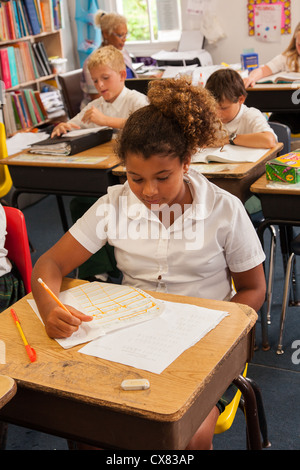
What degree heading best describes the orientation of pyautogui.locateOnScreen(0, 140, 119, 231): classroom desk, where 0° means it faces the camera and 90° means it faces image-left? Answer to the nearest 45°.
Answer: approximately 180°

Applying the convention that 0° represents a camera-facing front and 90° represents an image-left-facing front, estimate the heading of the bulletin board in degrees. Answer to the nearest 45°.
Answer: approximately 0°

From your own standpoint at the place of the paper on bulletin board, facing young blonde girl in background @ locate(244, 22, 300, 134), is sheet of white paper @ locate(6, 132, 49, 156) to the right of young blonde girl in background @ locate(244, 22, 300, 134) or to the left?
right

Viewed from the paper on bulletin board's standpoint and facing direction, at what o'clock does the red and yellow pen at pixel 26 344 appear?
The red and yellow pen is roughly at 12 o'clock from the paper on bulletin board.

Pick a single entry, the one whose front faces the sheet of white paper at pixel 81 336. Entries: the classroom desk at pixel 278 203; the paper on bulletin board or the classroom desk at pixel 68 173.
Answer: the paper on bulletin board

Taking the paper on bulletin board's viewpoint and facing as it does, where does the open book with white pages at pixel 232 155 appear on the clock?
The open book with white pages is roughly at 12 o'clock from the paper on bulletin board.

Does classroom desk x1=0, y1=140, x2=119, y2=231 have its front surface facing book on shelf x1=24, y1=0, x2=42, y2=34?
yes

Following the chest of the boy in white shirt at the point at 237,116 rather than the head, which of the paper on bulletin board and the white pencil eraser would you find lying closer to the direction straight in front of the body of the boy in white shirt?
the white pencil eraser

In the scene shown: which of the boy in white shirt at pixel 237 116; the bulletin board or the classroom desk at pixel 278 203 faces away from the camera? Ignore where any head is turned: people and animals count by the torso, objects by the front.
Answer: the classroom desk

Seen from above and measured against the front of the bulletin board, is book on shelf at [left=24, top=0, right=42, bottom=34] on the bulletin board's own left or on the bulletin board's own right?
on the bulletin board's own right

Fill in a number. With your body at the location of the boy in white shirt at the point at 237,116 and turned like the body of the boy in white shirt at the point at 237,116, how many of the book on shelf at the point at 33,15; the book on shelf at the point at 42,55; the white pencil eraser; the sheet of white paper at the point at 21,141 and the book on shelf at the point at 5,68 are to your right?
4

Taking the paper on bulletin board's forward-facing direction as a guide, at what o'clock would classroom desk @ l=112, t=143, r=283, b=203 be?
The classroom desk is roughly at 12 o'clock from the paper on bulletin board.

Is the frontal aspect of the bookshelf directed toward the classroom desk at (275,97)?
yes

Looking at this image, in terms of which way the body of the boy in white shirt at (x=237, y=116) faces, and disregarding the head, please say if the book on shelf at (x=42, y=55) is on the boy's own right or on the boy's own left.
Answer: on the boy's own right

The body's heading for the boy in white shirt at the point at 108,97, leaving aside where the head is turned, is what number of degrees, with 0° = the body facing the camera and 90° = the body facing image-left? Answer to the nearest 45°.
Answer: approximately 45°
